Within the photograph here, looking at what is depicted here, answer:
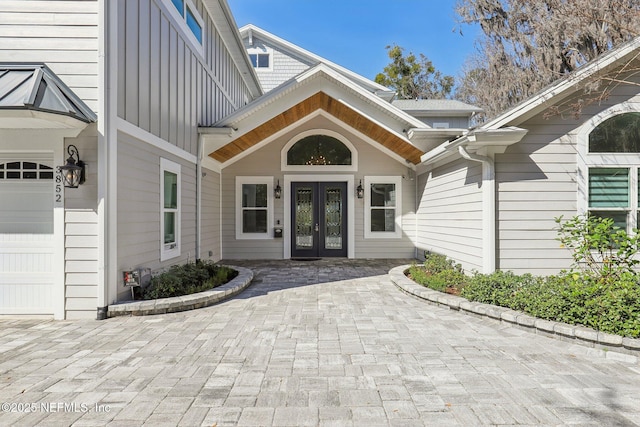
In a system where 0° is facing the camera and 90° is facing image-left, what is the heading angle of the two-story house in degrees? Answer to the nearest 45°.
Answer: approximately 0°

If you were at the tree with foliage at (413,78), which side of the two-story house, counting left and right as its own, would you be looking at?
back

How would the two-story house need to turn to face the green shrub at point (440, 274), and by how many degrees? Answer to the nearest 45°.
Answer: approximately 90° to its left

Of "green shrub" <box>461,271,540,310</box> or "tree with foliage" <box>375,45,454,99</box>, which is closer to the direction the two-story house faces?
the green shrub

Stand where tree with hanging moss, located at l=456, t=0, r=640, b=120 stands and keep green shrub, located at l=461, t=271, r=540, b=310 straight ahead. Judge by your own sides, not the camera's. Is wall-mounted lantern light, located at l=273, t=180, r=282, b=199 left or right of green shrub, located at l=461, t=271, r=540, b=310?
right

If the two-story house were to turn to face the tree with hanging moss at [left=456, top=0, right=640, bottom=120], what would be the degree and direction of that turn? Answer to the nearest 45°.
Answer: approximately 135° to its left

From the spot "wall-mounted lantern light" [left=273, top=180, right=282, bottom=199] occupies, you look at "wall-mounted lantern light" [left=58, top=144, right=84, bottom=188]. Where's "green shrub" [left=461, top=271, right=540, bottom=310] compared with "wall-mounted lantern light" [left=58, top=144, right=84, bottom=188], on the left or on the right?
left

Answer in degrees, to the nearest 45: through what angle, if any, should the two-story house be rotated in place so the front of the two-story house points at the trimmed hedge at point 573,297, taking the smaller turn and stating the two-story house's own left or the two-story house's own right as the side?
approximately 90° to the two-story house's own left
